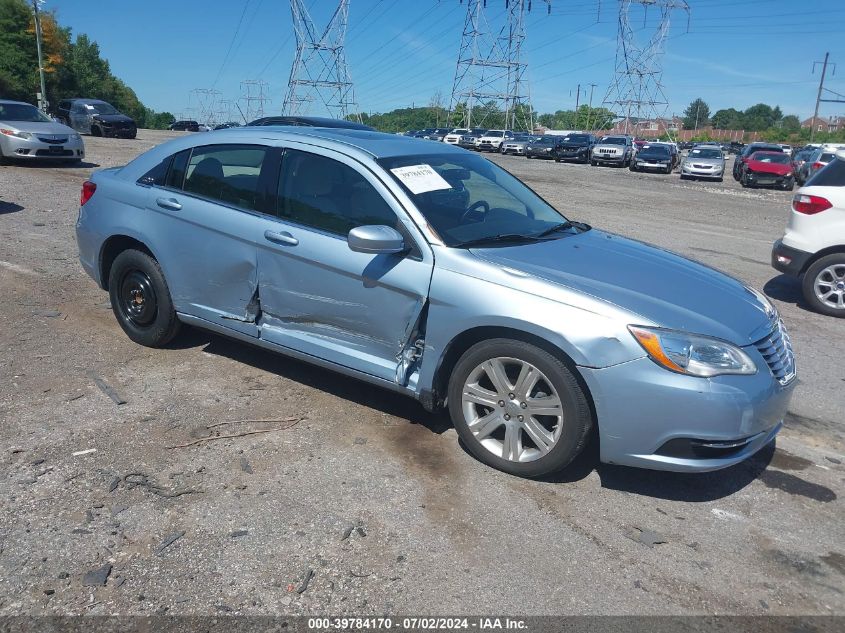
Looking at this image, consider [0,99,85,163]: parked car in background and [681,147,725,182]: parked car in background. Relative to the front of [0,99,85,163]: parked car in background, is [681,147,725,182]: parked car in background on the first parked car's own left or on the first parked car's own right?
on the first parked car's own left

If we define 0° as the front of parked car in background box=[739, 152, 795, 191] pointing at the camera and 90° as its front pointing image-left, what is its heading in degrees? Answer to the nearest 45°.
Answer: approximately 0°

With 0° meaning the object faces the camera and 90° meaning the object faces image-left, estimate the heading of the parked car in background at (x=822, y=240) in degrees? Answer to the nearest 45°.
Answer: approximately 270°

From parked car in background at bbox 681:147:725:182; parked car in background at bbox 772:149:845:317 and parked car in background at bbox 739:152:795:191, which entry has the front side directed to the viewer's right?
parked car in background at bbox 772:149:845:317

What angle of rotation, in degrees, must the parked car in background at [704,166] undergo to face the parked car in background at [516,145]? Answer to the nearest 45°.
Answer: approximately 135° to its right

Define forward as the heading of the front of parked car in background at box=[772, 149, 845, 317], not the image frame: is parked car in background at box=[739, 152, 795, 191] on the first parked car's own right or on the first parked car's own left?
on the first parked car's own left

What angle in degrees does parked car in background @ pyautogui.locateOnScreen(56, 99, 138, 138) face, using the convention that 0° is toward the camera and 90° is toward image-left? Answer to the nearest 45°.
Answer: approximately 315°

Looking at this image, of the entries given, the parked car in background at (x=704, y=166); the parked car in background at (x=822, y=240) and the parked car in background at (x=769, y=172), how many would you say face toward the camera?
2

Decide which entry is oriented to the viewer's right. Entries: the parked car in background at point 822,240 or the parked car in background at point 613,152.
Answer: the parked car in background at point 822,240

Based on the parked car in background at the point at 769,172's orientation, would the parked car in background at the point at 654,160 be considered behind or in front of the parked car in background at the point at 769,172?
behind

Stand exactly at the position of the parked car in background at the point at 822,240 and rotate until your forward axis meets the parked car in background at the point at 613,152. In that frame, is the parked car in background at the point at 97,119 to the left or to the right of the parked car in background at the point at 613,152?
left
